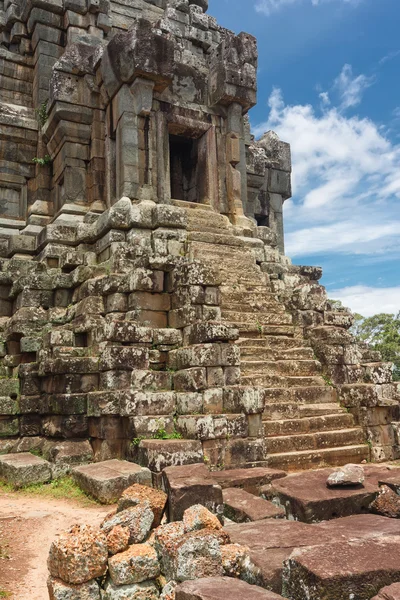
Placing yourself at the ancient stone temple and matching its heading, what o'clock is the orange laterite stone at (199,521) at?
The orange laterite stone is roughly at 1 o'clock from the ancient stone temple.

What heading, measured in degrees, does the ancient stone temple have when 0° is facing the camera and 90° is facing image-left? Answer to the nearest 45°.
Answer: approximately 315°

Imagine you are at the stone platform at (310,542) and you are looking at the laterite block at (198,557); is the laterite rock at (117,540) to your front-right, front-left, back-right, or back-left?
front-right

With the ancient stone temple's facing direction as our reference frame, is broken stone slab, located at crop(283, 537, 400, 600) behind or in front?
in front

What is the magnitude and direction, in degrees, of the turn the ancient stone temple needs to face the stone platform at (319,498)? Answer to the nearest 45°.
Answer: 0° — it already faces it

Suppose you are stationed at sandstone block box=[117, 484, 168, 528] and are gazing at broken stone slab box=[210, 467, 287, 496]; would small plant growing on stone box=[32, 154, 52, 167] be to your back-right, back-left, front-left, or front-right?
front-left

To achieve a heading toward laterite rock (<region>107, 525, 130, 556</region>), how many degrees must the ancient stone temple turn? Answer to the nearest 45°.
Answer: approximately 45° to its right

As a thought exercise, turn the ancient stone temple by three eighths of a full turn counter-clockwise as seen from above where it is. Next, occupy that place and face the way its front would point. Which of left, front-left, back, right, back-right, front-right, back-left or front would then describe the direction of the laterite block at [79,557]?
back

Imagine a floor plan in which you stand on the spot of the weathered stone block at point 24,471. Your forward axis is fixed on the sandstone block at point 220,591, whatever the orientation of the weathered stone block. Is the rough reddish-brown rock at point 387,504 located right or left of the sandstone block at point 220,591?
left
